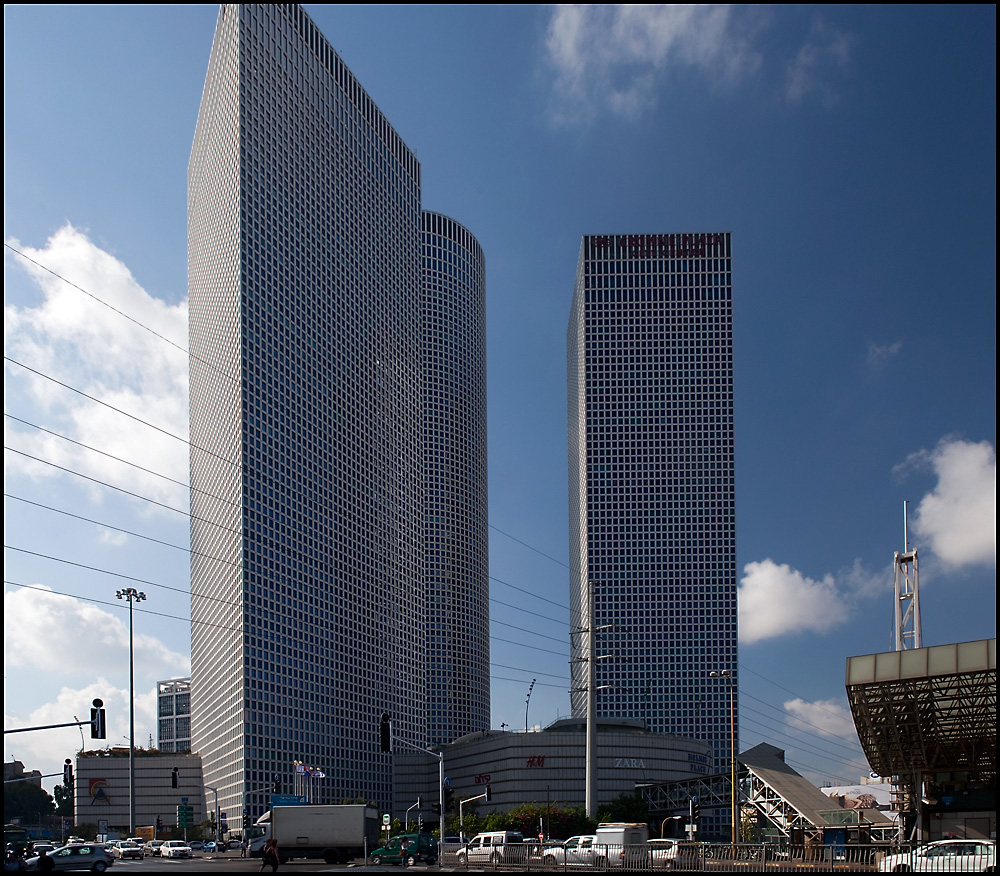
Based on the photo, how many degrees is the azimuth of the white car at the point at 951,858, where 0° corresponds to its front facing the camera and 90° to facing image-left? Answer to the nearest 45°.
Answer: approximately 90°
